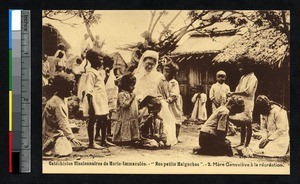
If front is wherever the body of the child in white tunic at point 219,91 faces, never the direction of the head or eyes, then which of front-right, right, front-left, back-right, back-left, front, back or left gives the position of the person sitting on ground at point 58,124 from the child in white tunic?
right

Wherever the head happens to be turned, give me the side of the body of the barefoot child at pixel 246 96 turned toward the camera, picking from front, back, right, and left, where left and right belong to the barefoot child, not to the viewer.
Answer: left

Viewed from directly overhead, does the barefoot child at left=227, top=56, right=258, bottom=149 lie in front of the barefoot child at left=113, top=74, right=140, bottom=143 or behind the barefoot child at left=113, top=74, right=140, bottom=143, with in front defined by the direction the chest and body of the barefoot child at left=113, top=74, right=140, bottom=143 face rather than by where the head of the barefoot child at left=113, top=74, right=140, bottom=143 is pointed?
in front

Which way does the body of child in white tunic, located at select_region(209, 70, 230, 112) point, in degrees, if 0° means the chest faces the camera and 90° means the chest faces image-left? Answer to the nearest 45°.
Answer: approximately 0°

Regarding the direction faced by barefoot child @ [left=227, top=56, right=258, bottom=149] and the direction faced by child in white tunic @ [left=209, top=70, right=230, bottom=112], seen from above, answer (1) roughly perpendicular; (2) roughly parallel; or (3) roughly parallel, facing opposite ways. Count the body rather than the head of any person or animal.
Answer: roughly perpendicular

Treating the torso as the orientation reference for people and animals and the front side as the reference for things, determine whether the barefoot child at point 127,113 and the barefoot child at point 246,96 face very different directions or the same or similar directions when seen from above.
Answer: very different directions

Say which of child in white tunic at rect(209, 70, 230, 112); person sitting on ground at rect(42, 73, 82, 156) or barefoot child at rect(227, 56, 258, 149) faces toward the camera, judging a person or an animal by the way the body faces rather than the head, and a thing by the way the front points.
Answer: the child in white tunic

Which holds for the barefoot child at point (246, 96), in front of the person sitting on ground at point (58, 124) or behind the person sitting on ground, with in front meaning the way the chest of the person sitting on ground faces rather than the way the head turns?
in front

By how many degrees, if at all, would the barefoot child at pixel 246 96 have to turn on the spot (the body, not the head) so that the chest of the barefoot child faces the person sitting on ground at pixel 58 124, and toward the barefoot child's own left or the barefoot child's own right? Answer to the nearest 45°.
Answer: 0° — they already face them

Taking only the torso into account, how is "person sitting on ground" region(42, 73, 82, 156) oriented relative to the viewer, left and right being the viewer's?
facing to the right of the viewer
